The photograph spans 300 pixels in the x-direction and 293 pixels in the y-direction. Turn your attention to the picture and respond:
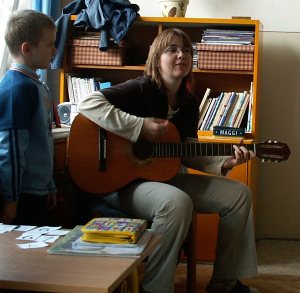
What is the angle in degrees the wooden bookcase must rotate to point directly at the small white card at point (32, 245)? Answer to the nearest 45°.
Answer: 0° — it already faces it

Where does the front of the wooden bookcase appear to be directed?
toward the camera

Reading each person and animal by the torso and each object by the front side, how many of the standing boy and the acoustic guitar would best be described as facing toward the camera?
1

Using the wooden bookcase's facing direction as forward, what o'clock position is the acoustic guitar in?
The acoustic guitar is roughly at 1 o'clock from the wooden bookcase.

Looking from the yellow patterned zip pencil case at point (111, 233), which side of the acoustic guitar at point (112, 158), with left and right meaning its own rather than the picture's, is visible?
front

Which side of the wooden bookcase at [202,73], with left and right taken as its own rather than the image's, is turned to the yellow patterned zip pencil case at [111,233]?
front

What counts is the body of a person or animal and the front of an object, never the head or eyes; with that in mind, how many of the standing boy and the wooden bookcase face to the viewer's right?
1

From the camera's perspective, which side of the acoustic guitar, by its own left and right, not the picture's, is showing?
front

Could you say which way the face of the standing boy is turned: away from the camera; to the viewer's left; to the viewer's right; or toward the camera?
to the viewer's right
